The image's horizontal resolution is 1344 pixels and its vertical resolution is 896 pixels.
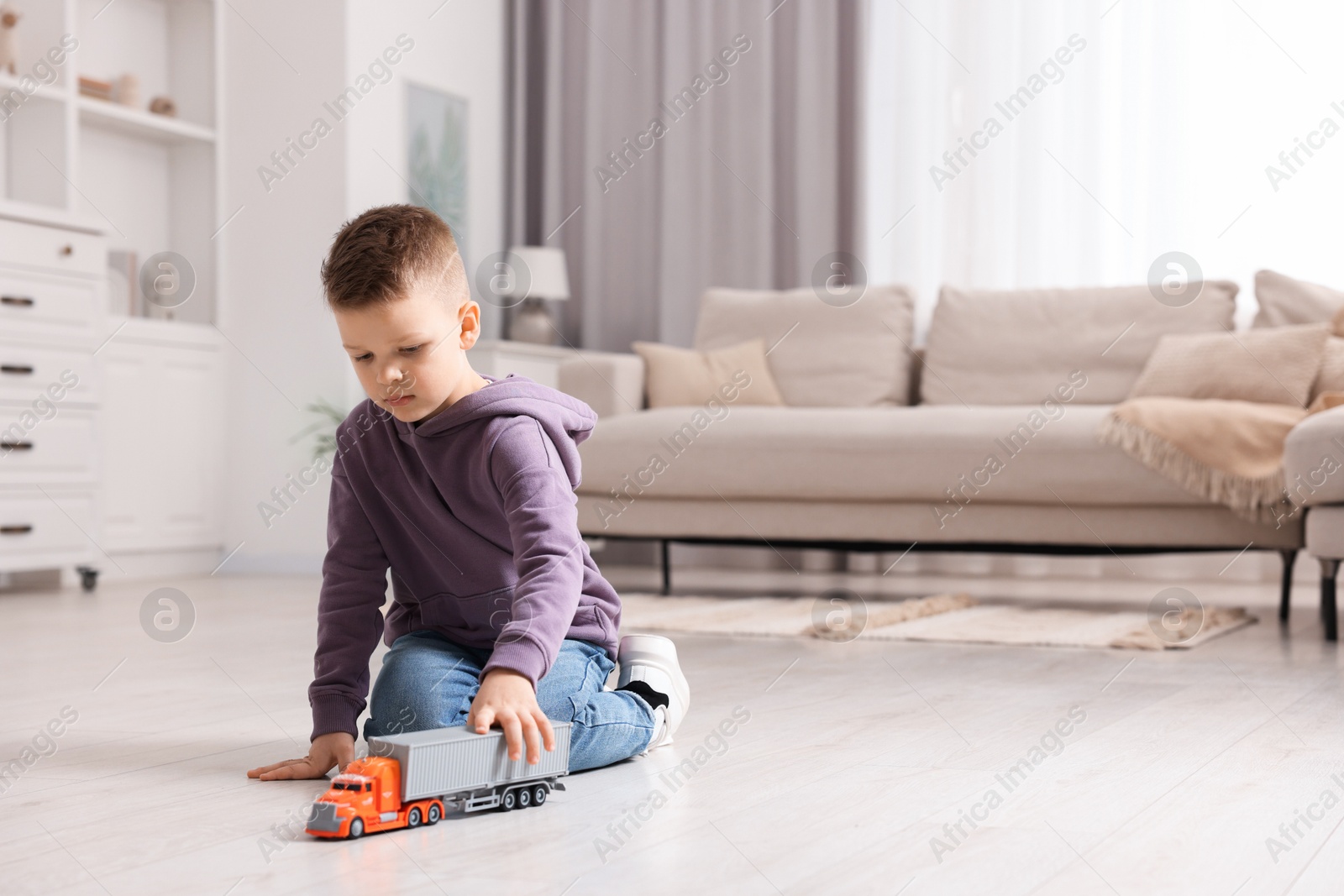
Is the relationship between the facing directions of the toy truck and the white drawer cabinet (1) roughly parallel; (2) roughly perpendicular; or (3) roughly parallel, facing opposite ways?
roughly perpendicular

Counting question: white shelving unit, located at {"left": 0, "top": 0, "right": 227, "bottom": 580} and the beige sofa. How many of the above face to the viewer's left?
0

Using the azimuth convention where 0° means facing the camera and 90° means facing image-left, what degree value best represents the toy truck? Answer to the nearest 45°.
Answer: approximately 45°

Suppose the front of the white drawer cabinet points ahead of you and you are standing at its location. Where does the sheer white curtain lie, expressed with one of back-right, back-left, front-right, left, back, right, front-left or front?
front-left

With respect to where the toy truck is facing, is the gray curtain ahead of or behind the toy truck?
behind

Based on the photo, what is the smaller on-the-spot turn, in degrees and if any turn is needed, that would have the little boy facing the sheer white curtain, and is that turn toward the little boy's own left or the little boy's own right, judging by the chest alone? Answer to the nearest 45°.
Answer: approximately 180°

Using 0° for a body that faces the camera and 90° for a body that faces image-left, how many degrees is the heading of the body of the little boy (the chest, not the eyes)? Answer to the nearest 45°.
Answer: approximately 45°

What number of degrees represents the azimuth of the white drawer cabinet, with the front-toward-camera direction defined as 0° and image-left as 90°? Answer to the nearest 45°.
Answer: approximately 315°

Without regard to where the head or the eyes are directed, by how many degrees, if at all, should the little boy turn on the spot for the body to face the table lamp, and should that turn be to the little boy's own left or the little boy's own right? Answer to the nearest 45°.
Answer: approximately 135° to the little boy's own right

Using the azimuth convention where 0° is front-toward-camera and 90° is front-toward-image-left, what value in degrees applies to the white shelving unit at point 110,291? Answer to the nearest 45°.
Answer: approximately 315°

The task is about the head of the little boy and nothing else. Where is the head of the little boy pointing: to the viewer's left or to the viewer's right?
to the viewer's left
